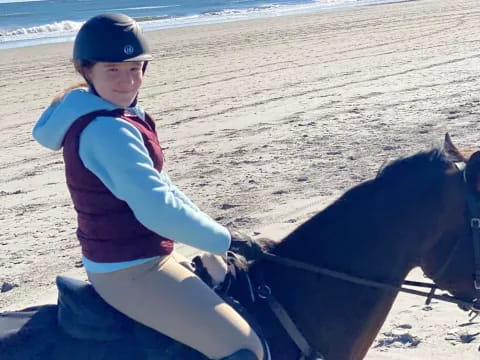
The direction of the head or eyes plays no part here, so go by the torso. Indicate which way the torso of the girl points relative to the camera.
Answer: to the viewer's right

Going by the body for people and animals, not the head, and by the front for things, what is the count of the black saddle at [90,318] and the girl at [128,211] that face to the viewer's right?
2

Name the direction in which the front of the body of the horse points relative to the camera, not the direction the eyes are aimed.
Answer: to the viewer's right

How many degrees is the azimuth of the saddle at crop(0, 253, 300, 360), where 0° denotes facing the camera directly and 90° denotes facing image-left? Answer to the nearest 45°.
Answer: approximately 270°
